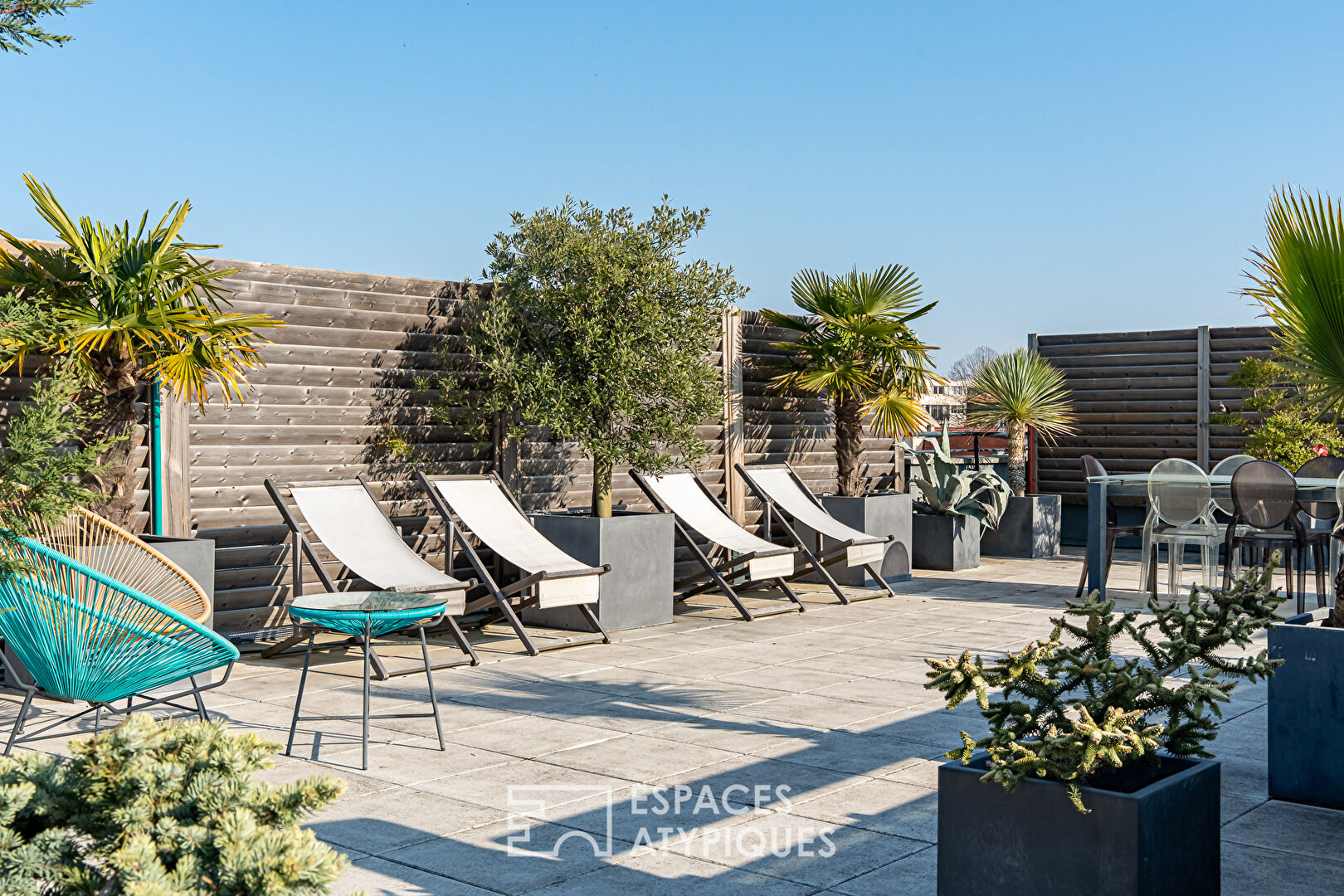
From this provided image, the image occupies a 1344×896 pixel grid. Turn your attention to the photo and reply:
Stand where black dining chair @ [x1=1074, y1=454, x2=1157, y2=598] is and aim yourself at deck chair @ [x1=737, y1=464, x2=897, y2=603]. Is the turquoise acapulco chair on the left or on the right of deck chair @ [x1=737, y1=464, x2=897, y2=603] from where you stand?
left

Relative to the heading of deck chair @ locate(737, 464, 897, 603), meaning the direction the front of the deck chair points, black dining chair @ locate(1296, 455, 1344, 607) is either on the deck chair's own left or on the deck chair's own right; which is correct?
on the deck chair's own left

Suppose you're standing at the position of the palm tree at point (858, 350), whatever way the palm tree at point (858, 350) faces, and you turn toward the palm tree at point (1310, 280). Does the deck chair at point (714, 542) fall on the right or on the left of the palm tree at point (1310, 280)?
right

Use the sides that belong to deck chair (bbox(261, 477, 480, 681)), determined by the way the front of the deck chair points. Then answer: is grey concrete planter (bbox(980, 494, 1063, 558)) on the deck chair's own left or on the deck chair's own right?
on the deck chair's own left

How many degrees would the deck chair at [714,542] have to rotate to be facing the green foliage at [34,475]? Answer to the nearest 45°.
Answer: approximately 45° to its right

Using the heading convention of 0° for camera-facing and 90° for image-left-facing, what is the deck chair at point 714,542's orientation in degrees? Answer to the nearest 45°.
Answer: approximately 315°

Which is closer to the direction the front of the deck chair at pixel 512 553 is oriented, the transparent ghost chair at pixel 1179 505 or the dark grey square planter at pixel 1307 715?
the dark grey square planter

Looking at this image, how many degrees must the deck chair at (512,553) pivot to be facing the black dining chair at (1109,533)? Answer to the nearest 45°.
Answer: approximately 45° to its left

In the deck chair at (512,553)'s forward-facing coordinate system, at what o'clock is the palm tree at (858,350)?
The palm tree is roughly at 9 o'clock from the deck chair.

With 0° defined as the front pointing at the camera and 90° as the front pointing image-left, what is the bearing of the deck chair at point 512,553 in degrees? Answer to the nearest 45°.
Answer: approximately 315°

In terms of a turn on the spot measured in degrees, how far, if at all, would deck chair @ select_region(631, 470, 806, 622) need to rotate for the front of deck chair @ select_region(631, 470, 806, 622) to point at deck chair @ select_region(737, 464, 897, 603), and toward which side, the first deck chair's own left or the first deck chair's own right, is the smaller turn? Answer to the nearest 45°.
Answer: approximately 90° to the first deck chair's own left
